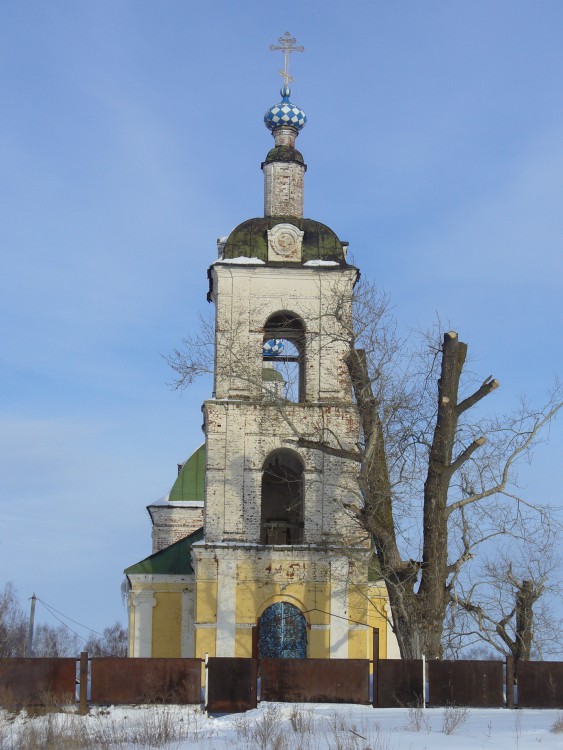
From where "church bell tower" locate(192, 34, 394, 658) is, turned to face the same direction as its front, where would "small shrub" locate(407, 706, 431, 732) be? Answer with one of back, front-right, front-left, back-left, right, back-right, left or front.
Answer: front

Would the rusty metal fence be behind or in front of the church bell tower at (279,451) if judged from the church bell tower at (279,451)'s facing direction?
in front

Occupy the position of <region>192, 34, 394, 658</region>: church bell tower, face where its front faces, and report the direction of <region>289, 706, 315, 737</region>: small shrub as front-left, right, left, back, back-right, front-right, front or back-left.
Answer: front

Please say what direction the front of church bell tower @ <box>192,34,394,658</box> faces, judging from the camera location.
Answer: facing the viewer

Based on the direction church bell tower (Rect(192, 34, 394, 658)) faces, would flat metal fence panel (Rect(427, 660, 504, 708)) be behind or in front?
in front

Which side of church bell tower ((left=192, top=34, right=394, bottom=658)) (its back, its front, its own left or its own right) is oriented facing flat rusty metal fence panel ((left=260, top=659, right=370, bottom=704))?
front

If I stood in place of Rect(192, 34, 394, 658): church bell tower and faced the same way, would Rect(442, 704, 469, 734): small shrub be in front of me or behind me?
in front
